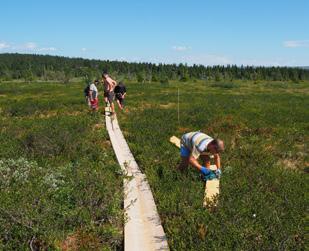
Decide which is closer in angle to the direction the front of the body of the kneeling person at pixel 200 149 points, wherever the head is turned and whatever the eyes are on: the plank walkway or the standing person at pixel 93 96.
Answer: the plank walkway

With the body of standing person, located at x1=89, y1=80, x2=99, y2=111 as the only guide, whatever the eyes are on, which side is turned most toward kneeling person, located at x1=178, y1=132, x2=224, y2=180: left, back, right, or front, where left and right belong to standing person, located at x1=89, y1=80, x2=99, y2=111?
right

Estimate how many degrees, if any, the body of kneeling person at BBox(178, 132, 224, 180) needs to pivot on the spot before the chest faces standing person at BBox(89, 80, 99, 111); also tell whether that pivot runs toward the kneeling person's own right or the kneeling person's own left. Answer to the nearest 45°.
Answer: approximately 180°

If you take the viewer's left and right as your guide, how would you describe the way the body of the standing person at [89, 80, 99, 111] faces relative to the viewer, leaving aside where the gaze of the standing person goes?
facing to the right of the viewer

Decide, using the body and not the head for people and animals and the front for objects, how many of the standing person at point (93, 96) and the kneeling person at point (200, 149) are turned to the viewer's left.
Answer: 0

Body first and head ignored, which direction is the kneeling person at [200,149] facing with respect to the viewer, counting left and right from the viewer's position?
facing the viewer and to the right of the viewer
